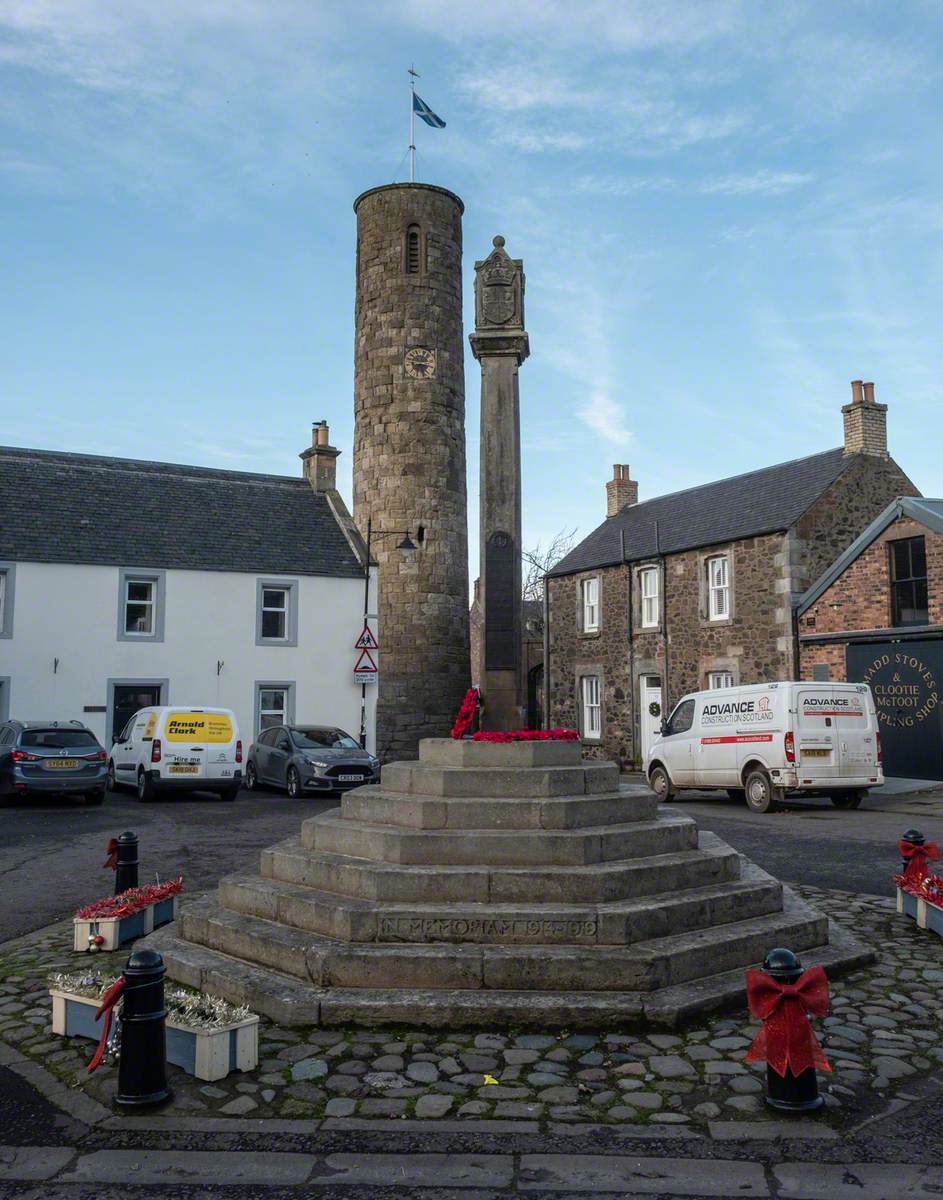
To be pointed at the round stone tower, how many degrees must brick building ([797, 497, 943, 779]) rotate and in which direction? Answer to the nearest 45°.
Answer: approximately 90° to its right

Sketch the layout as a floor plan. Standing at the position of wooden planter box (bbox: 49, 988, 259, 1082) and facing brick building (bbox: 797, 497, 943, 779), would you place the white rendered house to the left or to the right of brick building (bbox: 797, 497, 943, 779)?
left

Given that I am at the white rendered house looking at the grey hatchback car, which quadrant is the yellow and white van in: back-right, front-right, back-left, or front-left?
front-right

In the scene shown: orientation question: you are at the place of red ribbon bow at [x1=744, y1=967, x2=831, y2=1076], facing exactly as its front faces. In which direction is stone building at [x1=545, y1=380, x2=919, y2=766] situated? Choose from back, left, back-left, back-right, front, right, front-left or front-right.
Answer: back

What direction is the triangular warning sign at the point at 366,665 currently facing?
toward the camera

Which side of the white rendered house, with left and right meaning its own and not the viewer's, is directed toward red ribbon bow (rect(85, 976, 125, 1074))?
front

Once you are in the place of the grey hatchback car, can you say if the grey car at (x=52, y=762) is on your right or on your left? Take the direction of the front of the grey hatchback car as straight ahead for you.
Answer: on your right

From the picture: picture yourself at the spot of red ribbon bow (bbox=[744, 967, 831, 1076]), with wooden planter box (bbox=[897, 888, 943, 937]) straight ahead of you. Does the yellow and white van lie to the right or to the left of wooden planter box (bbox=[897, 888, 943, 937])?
left

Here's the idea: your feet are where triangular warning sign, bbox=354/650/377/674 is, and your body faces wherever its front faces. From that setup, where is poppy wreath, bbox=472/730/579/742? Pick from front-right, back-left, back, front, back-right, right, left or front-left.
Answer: front

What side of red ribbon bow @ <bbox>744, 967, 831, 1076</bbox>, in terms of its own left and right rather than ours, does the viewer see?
front

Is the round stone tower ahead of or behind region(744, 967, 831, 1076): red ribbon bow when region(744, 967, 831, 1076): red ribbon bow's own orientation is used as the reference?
behind

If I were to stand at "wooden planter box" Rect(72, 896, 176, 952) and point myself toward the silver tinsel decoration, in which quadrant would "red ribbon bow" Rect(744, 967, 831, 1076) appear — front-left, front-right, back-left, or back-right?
front-left

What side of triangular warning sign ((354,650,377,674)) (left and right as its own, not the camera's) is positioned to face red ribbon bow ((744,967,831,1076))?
front

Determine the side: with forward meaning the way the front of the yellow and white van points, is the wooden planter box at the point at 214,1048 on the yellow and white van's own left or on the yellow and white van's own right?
on the yellow and white van's own left

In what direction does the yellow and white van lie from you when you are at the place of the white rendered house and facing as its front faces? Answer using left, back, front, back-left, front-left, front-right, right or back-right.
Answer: front
